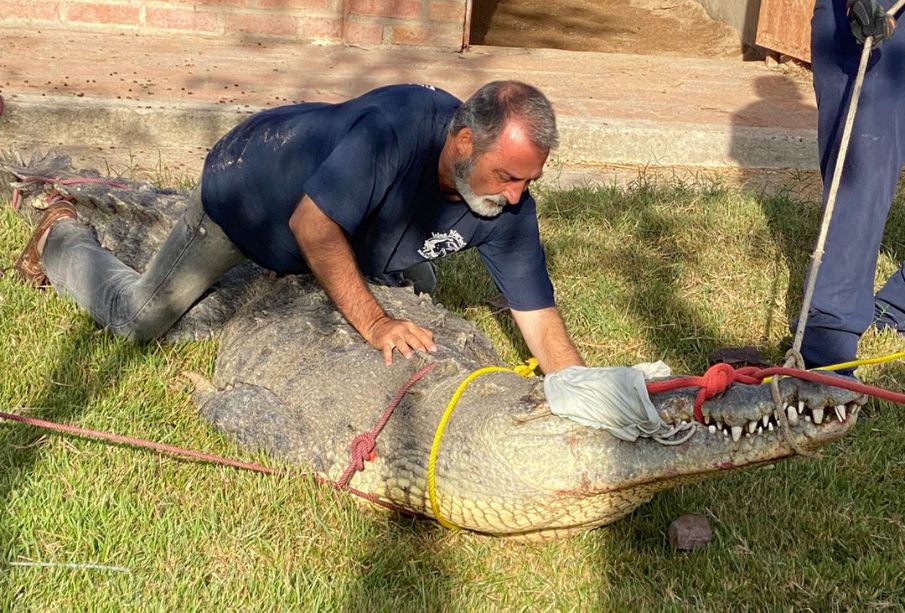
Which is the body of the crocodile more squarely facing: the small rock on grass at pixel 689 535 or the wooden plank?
the small rock on grass

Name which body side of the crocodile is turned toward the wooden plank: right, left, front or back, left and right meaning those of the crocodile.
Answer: left

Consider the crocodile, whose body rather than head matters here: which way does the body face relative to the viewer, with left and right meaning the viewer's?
facing the viewer and to the right of the viewer
